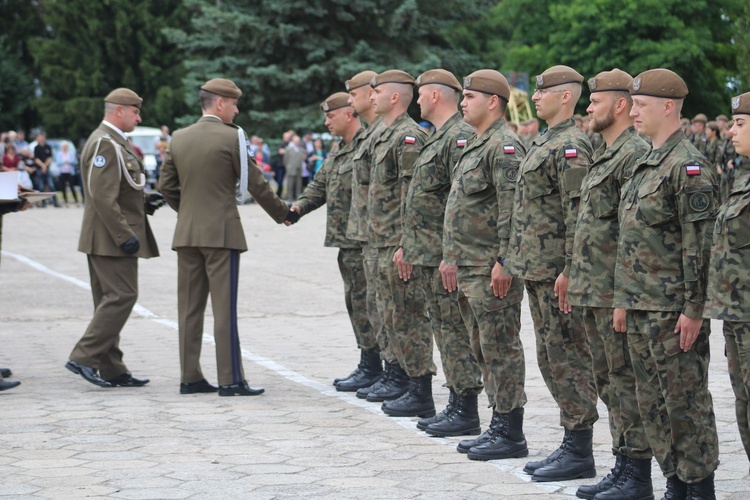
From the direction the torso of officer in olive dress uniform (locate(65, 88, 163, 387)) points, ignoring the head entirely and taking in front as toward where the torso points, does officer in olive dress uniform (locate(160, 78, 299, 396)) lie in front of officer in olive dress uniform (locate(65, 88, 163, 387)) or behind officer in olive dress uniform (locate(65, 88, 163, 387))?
in front

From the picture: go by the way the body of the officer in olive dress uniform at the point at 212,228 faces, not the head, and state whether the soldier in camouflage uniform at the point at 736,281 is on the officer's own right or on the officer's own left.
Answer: on the officer's own right

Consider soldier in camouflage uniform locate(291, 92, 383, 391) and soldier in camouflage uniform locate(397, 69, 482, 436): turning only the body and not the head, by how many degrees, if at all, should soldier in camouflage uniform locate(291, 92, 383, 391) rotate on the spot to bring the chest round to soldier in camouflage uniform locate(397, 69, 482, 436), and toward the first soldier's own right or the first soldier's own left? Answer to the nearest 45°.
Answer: approximately 45° to the first soldier's own left

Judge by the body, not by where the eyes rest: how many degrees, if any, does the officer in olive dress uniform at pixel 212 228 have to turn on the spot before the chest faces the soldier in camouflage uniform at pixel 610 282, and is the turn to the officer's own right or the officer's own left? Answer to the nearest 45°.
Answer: approximately 90° to the officer's own right

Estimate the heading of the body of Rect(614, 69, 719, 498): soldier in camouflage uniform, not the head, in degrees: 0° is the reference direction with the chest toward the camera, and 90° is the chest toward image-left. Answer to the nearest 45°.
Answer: approximately 45°

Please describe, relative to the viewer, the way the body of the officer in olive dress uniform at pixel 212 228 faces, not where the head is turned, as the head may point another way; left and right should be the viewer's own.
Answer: facing away from the viewer and to the right of the viewer
